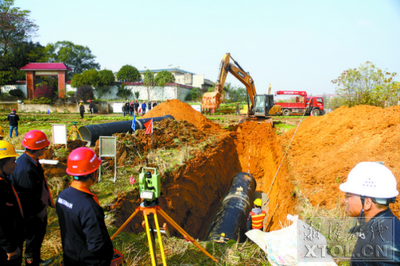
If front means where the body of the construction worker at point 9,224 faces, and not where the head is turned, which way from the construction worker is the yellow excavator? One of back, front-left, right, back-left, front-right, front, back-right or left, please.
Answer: front-left

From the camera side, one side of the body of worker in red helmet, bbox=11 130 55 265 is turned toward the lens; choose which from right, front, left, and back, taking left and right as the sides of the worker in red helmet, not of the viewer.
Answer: right

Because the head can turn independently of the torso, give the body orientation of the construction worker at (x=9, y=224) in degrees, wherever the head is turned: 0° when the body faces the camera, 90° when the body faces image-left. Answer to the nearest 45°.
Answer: approximately 270°

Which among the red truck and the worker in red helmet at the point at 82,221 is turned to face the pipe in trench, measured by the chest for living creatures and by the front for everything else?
the worker in red helmet

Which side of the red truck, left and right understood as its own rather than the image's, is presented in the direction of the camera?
right

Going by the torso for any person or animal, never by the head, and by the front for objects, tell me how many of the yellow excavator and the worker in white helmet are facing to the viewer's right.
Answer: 0

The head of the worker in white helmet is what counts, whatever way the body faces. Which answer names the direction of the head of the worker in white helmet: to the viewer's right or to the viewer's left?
to the viewer's left

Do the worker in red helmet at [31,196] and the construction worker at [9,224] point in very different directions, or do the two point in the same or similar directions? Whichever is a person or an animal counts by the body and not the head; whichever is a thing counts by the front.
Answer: same or similar directions

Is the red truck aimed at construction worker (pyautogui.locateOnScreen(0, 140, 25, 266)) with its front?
no

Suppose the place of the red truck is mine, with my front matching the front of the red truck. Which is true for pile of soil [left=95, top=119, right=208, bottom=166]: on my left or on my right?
on my right

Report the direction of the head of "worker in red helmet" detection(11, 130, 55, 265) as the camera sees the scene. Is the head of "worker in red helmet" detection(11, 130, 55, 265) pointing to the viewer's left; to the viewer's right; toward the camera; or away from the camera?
to the viewer's right

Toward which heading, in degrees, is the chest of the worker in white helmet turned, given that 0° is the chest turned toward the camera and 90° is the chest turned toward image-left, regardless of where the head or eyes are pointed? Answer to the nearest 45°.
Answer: approximately 90°

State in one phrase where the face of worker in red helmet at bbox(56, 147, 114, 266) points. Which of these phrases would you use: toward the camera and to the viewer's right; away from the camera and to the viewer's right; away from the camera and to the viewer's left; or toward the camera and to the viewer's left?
away from the camera and to the viewer's right

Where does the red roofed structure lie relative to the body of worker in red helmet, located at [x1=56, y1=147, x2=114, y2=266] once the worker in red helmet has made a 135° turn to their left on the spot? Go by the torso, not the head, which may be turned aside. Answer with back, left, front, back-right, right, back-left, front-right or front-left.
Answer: right

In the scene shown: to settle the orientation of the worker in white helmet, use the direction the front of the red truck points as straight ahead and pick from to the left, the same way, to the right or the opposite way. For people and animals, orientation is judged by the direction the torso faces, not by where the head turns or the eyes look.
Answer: the opposite way

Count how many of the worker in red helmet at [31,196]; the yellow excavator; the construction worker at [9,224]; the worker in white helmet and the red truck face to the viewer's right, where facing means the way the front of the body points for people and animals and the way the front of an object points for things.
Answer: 3
